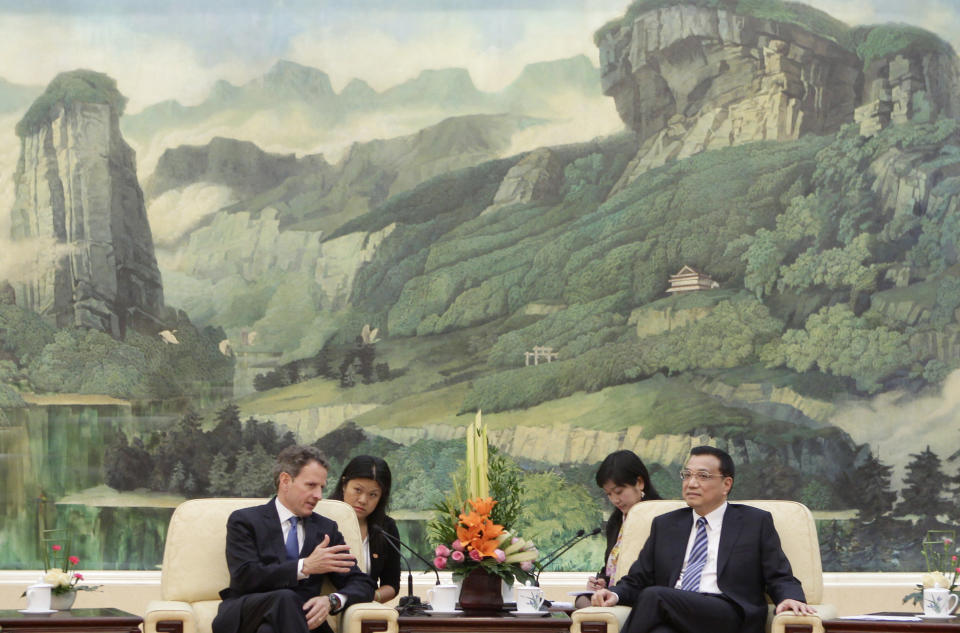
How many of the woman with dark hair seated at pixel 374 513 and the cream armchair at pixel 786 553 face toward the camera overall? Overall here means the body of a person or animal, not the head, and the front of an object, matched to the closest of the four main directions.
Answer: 2

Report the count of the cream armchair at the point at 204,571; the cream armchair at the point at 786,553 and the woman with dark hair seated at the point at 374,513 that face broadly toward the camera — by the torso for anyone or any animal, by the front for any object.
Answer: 3

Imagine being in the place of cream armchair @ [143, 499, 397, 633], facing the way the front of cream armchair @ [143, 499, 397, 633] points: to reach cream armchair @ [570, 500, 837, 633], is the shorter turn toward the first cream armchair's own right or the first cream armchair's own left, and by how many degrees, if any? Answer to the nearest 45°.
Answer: approximately 90° to the first cream armchair's own left

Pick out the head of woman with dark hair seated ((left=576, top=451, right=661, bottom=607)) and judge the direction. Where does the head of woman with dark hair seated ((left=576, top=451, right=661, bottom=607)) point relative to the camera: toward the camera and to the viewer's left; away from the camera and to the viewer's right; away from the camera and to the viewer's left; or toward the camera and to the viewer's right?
toward the camera and to the viewer's left

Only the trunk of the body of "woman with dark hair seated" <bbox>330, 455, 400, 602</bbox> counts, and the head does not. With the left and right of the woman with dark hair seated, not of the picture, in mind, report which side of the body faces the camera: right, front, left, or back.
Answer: front

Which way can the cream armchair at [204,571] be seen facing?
toward the camera

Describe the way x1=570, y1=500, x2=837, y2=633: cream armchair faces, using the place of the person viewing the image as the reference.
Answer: facing the viewer

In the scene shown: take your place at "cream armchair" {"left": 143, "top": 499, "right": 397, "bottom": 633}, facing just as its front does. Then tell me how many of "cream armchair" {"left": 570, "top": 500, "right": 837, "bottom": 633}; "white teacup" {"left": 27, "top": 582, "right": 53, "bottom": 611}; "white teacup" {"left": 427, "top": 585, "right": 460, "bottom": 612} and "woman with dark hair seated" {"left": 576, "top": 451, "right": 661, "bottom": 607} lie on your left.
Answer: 3

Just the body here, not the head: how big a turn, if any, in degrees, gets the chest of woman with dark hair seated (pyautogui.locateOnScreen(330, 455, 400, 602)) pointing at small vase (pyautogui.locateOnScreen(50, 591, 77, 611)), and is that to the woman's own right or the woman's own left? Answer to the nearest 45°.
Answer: approximately 90° to the woman's own right

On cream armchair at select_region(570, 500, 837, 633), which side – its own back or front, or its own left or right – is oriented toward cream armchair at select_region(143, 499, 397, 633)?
right

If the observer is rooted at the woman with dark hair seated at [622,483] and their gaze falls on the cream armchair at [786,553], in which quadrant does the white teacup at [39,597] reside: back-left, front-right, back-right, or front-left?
back-right

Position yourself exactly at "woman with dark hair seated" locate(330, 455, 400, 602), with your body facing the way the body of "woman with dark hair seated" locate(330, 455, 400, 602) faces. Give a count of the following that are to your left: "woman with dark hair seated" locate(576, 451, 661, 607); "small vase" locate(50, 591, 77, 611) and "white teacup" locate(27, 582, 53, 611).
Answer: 1

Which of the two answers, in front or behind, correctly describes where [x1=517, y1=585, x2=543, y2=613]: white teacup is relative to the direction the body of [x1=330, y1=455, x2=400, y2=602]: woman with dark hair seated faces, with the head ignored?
in front
